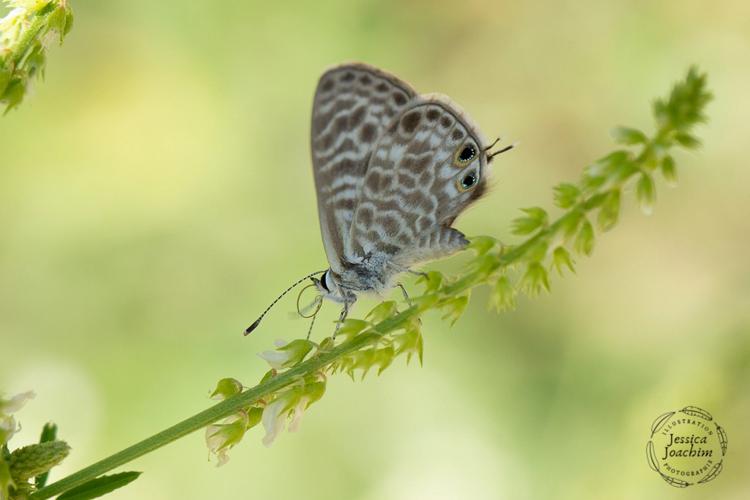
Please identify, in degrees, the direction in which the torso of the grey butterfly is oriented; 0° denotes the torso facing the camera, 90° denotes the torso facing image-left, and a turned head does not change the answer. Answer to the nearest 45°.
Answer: approximately 90°

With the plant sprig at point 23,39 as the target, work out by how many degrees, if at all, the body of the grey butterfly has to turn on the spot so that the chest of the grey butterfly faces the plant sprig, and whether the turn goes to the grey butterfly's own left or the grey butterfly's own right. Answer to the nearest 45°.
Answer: approximately 45° to the grey butterfly's own left

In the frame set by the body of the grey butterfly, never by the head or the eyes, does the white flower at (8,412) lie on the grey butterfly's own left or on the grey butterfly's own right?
on the grey butterfly's own left
